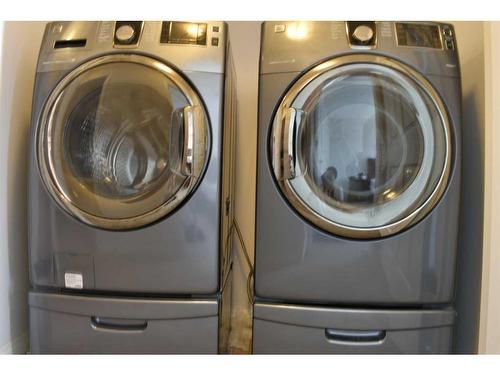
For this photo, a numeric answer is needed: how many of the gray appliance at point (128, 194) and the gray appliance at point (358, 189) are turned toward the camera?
2

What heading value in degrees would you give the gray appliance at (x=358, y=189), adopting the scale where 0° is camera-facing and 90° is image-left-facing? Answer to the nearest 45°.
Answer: approximately 0°

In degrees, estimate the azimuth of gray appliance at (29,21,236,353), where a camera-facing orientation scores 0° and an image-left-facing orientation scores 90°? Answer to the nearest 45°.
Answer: approximately 0°
